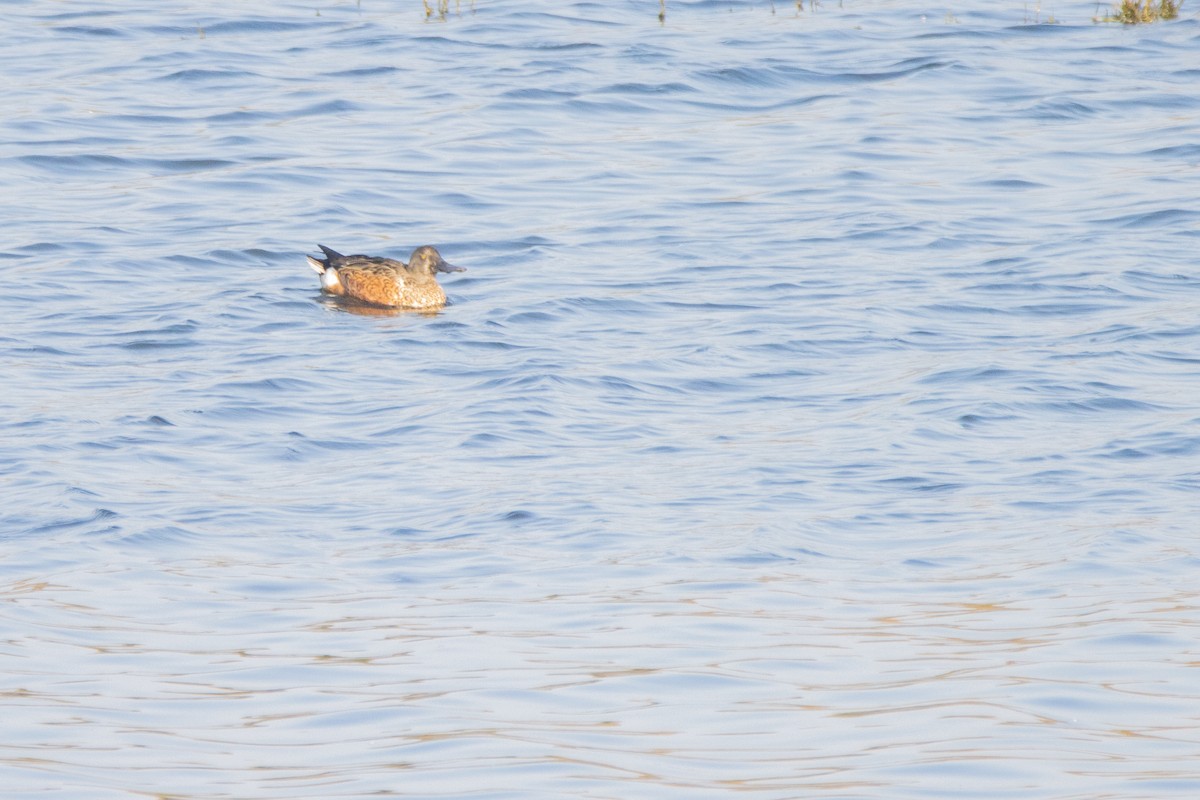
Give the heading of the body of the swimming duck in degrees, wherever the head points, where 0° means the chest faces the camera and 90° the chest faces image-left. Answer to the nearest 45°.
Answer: approximately 270°
